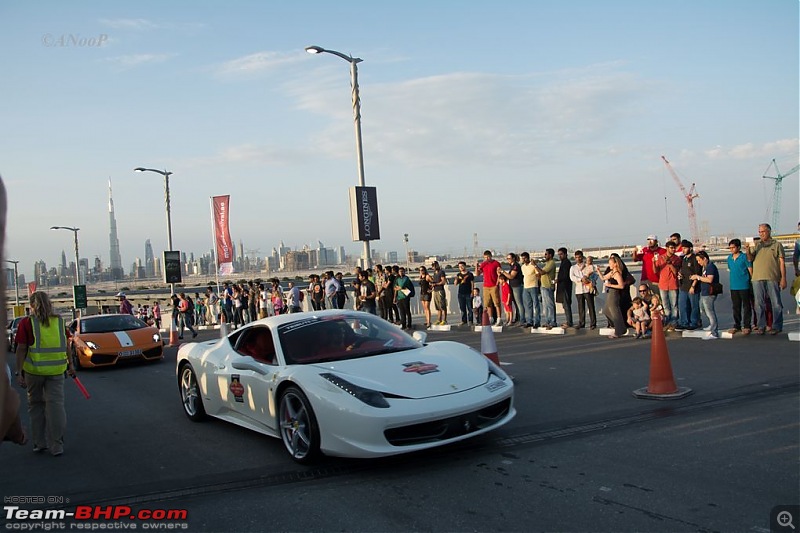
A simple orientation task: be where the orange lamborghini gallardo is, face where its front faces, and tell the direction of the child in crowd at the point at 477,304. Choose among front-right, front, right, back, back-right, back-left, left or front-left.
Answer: front-left

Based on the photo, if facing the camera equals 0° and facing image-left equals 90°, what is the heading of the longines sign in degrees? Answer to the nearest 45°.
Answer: approximately 315°

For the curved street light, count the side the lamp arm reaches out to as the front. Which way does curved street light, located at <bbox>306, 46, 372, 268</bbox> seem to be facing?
to the viewer's left

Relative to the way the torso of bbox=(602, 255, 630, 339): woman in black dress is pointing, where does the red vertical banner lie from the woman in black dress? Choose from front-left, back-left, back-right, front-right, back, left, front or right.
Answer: front-right

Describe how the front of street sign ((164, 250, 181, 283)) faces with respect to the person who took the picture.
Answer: facing the viewer

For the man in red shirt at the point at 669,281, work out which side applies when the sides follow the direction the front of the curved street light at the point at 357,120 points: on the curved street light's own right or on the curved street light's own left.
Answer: on the curved street light's own left

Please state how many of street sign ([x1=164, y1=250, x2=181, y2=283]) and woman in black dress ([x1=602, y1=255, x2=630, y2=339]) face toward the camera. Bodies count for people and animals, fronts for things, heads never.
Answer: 1

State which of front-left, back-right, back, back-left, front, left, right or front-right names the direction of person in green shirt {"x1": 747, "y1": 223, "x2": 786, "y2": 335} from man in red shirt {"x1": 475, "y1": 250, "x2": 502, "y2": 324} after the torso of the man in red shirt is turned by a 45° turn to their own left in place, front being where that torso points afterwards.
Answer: front-left

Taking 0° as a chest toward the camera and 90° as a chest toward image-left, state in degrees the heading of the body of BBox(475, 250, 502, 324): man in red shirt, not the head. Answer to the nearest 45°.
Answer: approximately 45°

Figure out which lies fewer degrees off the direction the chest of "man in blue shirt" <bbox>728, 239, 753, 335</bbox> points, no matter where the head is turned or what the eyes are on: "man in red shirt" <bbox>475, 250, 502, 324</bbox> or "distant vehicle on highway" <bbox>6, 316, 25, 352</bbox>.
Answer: the distant vehicle on highway

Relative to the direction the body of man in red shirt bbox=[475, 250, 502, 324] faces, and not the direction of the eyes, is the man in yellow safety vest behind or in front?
in front

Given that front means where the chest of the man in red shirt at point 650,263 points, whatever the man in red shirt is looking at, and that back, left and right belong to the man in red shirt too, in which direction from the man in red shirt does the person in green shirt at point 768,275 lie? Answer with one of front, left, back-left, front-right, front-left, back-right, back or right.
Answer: left
